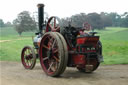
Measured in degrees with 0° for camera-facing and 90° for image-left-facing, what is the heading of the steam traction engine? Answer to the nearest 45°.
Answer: approximately 135°
